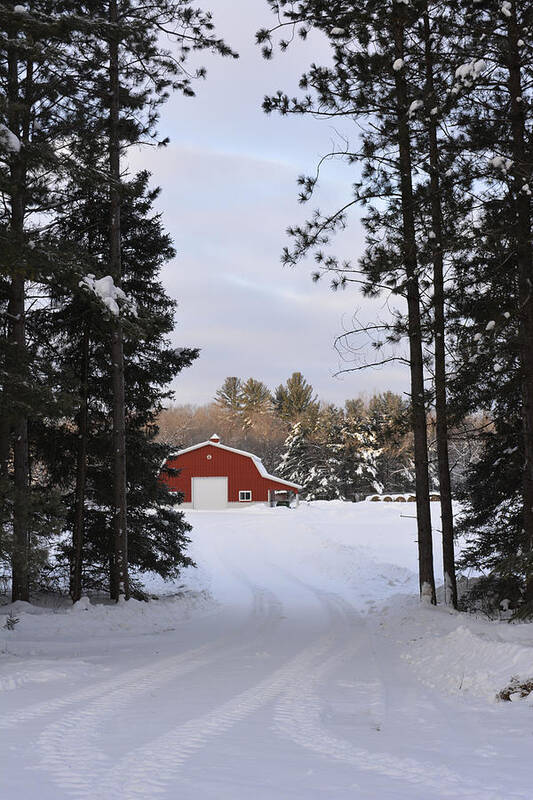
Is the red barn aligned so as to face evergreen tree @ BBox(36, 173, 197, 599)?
yes

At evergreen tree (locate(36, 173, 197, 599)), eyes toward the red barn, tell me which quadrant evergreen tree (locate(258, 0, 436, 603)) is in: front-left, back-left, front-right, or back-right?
back-right

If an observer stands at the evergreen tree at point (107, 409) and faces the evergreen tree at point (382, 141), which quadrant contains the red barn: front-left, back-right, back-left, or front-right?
back-left

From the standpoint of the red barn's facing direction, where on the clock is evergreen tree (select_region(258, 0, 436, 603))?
The evergreen tree is roughly at 12 o'clock from the red barn.

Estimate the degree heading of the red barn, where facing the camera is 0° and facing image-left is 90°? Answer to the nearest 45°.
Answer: approximately 0°
